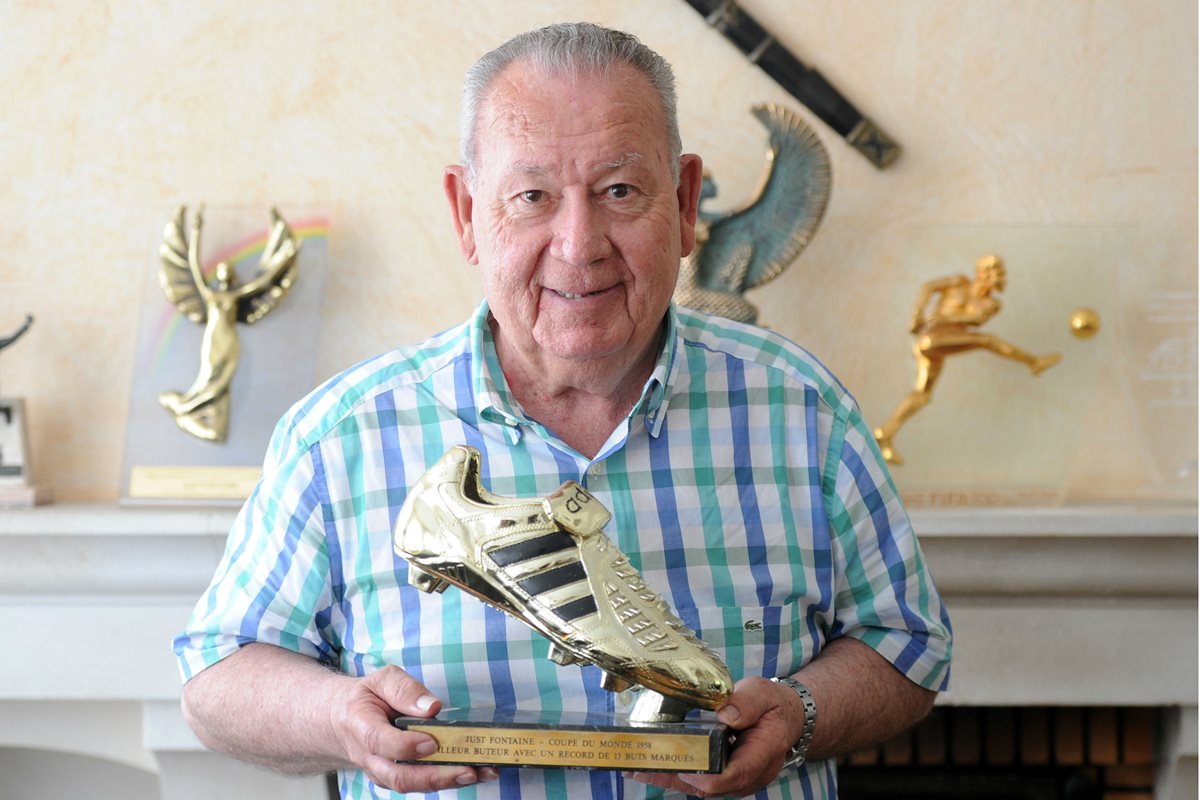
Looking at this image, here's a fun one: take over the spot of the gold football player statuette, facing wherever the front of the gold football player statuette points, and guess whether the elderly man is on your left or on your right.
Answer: on your right

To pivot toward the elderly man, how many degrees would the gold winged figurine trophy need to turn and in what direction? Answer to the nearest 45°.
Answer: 0° — it already faces them

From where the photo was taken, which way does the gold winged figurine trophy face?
toward the camera

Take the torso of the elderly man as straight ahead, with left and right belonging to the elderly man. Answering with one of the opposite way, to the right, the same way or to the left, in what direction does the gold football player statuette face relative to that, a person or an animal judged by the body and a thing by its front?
to the left

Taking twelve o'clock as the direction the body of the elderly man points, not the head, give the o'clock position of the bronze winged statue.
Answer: The bronze winged statue is roughly at 7 o'clock from the elderly man.

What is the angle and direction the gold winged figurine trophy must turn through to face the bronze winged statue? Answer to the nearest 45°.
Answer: approximately 90° to its left

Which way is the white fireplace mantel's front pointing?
toward the camera

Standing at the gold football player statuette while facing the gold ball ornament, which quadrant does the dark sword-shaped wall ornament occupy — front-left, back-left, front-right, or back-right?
back-left

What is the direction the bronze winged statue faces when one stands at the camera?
facing the viewer and to the left of the viewer

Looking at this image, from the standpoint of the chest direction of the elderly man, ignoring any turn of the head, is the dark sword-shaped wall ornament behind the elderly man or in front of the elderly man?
behind

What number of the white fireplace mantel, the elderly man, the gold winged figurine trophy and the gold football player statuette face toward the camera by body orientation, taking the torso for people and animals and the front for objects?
3

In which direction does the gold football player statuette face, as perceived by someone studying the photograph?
facing to the right of the viewer

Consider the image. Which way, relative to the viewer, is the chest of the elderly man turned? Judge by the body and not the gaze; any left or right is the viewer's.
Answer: facing the viewer
